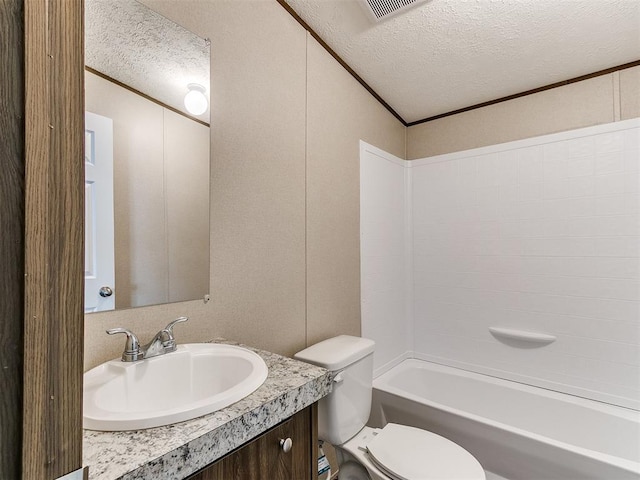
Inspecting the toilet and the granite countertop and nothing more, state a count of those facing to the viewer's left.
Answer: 0

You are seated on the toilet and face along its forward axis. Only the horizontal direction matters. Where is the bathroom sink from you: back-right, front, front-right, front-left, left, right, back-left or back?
right

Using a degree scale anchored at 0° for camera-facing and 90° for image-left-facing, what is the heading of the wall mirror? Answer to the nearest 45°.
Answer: approximately 315°

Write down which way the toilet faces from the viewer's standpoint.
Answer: facing the viewer and to the right of the viewer

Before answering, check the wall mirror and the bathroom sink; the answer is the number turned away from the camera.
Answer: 0

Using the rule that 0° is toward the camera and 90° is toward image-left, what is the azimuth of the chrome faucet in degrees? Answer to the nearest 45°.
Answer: approximately 315°

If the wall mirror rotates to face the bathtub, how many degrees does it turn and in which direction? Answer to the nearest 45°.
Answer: approximately 45° to its left

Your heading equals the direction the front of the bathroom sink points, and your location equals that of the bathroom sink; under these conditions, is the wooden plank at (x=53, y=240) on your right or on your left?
on your right

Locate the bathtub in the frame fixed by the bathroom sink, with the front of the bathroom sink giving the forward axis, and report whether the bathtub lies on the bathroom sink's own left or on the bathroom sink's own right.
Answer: on the bathroom sink's own left

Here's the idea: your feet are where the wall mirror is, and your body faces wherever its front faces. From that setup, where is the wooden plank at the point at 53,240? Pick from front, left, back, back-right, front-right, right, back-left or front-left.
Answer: front-right

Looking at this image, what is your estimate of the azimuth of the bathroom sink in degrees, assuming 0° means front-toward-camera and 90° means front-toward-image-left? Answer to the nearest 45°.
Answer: approximately 315°

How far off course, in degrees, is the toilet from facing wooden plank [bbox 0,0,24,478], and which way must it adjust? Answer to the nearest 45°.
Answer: approximately 45° to its right
